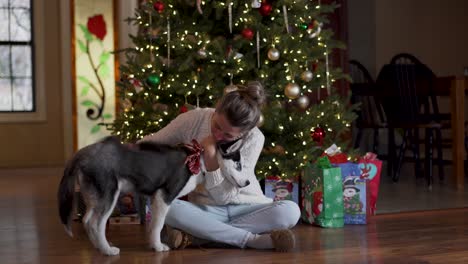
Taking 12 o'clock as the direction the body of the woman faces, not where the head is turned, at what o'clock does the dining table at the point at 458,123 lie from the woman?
The dining table is roughly at 7 o'clock from the woman.

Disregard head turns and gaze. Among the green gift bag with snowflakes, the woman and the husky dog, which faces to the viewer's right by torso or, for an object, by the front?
the husky dog

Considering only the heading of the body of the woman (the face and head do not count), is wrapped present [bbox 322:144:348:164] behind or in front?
behind

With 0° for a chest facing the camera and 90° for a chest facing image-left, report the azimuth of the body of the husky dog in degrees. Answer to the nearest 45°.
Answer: approximately 270°

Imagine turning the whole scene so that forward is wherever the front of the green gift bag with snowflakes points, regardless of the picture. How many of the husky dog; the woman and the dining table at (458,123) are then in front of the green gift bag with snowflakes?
2

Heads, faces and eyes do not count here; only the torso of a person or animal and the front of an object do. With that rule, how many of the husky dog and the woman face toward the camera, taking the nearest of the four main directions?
1

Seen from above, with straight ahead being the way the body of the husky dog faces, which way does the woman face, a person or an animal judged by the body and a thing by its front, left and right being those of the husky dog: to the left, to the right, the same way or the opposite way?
to the right

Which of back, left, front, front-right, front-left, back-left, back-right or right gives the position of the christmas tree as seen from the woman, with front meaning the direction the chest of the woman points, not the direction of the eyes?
back
